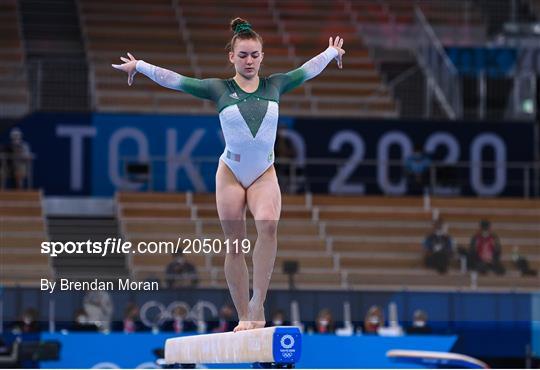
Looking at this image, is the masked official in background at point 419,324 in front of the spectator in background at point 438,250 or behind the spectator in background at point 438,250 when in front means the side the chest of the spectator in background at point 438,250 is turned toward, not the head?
in front

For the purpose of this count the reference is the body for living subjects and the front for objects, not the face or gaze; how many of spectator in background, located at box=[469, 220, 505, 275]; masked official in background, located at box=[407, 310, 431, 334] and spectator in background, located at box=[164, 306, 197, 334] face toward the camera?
3

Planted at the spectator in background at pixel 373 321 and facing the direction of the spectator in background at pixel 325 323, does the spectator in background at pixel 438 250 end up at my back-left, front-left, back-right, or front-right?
back-right

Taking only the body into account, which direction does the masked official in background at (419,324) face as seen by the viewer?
toward the camera

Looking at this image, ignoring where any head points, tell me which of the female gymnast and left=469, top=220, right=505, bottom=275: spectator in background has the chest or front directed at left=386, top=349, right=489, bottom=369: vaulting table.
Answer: the spectator in background

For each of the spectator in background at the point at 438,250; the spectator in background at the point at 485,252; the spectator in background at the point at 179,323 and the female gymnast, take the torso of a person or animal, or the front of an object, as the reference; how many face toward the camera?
4

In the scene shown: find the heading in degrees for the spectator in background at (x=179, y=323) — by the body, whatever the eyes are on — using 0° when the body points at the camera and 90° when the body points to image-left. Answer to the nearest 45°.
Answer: approximately 0°

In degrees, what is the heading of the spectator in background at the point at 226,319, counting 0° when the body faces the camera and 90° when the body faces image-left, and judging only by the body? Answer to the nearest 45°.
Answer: approximately 0°

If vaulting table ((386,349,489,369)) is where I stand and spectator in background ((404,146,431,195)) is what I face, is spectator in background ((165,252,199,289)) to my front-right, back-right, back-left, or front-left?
front-left

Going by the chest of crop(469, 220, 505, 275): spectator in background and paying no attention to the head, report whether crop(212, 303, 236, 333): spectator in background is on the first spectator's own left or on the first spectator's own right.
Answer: on the first spectator's own right

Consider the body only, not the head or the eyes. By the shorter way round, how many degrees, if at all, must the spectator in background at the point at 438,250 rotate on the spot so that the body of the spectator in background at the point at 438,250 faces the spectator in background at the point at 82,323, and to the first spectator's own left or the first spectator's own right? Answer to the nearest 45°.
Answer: approximately 45° to the first spectator's own right

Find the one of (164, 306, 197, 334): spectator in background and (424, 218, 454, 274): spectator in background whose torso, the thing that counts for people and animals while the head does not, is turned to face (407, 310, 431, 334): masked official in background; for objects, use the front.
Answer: (424, 218, 454, 274): spectator in background

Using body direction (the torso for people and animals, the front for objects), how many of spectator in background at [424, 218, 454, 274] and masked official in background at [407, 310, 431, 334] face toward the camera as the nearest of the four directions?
2

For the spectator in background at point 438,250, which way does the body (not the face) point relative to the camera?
toward the camera

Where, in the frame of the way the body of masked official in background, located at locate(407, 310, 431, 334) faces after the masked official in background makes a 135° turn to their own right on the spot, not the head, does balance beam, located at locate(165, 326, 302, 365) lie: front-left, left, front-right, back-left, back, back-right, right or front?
back-left
